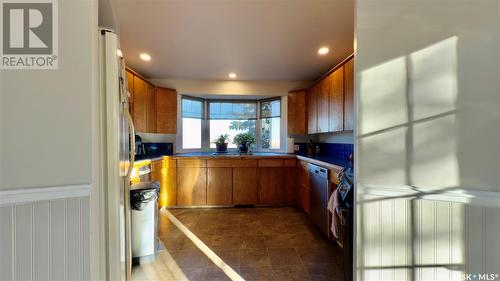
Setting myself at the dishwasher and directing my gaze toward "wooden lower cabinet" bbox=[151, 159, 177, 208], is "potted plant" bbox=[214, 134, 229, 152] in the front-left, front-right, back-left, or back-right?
front-right

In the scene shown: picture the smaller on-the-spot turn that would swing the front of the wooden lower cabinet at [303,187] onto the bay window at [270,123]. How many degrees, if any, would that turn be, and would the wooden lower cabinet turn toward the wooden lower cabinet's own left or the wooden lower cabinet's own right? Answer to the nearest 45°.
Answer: approximately 45° to the wooden lower cabinet's own right

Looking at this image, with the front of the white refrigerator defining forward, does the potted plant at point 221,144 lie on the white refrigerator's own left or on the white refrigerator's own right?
on the white refrigerator's own left

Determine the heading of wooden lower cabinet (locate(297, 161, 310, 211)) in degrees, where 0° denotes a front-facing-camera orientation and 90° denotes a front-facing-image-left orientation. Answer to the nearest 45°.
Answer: approximately 90°

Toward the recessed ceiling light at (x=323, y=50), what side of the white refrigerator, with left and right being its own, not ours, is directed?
front

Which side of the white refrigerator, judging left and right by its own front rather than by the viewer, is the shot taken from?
right

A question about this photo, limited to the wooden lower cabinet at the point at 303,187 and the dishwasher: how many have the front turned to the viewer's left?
2

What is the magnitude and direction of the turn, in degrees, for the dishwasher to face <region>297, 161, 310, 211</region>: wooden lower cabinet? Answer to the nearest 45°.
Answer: approximately 90° to its right

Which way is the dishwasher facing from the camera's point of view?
to the viewer's left

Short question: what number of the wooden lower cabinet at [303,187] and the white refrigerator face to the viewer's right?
1

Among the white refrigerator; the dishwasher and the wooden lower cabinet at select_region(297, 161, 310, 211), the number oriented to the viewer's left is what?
2

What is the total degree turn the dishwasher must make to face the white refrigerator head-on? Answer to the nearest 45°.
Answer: approximately 45° to its left

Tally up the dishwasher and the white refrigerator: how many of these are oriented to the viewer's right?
1

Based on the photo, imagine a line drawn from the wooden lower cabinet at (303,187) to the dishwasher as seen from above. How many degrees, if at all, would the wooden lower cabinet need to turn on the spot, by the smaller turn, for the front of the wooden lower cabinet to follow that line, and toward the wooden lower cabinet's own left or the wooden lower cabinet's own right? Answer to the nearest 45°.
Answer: approximately 90° to the wooden lower cabinet's own left
